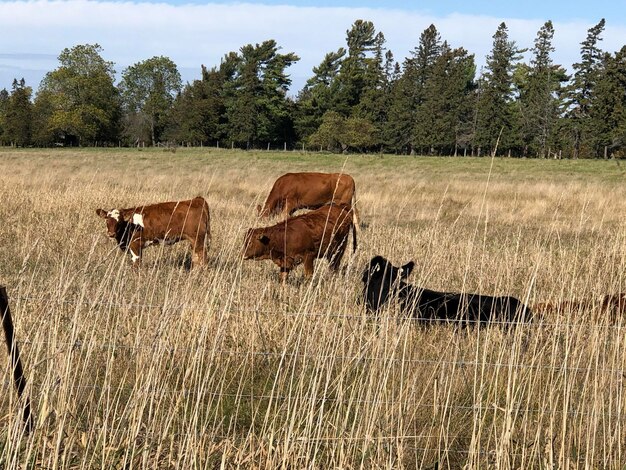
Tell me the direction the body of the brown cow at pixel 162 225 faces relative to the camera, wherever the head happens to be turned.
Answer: to the viewer's left

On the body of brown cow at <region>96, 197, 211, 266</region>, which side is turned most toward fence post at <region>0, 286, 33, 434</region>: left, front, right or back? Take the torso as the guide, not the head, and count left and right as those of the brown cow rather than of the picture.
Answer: left

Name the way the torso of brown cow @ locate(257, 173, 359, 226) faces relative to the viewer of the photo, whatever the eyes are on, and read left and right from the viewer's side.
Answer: facing to the left of the viewer

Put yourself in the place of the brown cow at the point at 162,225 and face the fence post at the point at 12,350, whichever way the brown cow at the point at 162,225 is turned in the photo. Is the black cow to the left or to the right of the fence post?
left

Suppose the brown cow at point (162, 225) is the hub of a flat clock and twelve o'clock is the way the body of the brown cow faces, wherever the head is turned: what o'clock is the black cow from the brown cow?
The black cow is roughly at 8 o'clock from the brown cow.

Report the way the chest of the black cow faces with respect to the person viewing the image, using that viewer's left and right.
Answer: facing to the left of the viewer

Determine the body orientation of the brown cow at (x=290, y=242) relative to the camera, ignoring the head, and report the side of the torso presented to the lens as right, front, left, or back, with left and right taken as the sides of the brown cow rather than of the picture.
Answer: left
